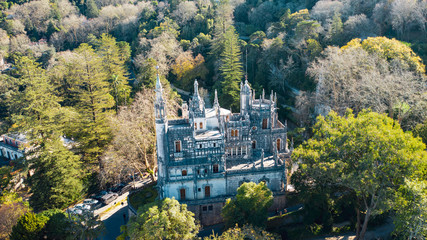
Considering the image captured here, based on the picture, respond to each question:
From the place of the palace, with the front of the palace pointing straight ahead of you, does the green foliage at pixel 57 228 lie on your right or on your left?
on your right

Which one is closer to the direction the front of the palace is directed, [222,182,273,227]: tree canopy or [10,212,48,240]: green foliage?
the tree canopy

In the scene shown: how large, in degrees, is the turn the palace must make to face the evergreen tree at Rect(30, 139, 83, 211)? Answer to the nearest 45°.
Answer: approximately 90° to its right

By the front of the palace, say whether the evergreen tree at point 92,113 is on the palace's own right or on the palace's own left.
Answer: on the palace's own right

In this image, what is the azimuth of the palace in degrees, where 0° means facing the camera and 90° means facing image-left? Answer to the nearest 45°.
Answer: approximately 0°

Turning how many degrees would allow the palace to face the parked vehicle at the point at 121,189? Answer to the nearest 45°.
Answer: approximately 135° to its right
